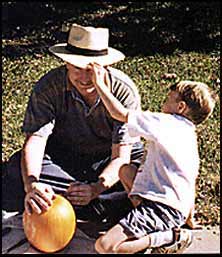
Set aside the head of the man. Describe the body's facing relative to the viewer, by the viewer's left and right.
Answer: facing the viewer

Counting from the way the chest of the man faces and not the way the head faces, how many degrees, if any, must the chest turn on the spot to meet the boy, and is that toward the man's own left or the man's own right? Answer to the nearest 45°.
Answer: approximately 45° to the man's own left
